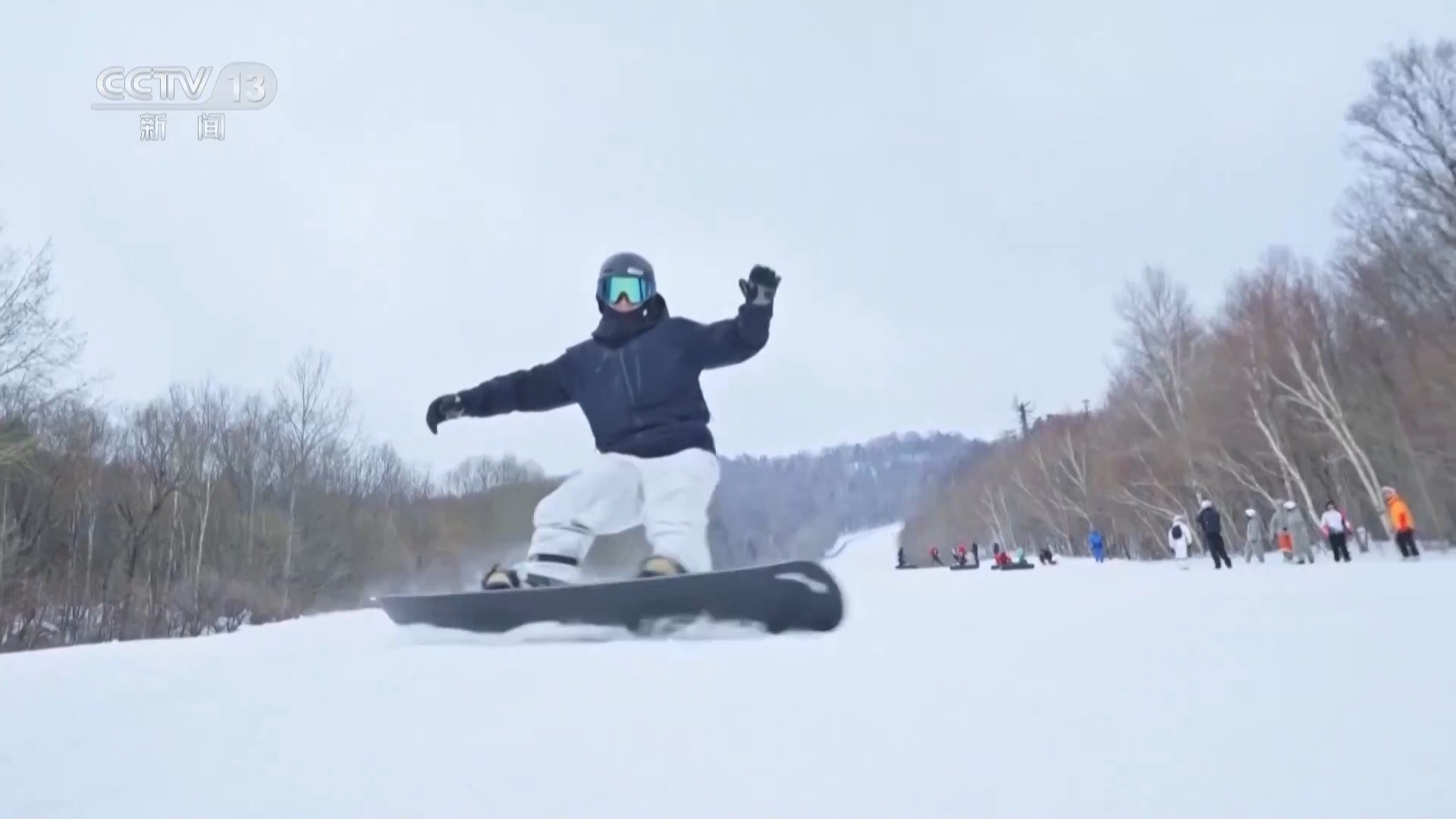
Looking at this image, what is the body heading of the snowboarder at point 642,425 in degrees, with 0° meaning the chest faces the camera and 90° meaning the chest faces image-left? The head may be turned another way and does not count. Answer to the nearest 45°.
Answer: approximately 0°

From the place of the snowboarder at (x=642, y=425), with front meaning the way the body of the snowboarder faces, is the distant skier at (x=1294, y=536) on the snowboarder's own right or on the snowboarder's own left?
on the snowboarder's own left

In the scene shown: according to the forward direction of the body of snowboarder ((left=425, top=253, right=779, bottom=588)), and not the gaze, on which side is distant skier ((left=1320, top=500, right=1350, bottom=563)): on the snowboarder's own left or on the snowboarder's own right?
on the snowboarder's own left

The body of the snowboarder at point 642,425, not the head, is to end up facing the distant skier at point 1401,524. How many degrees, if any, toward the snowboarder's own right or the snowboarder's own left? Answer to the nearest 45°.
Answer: approximately 135° to the snowboarder's own left

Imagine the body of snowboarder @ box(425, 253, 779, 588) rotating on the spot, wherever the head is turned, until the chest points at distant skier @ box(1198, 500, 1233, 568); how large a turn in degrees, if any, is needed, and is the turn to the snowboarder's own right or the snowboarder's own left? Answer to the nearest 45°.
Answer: approximately 135° to the snowboarder's own left

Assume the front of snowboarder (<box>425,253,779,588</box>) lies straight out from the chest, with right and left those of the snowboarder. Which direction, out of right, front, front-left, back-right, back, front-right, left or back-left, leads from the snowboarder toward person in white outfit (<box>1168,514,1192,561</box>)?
back-left
